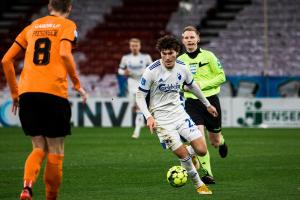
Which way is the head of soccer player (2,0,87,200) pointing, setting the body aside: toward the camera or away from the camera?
away from the camera

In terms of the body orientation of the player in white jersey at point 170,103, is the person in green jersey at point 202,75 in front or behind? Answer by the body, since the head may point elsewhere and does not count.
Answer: behind

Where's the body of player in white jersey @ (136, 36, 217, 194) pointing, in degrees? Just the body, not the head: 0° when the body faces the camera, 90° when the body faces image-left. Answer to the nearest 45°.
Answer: approximately 0°

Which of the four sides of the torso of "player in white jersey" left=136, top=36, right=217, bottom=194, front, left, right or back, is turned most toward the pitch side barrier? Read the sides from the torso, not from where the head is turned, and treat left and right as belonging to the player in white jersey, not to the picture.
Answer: back

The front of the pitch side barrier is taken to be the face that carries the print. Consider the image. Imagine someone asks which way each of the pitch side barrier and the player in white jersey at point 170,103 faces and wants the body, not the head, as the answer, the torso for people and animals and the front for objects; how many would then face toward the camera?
2

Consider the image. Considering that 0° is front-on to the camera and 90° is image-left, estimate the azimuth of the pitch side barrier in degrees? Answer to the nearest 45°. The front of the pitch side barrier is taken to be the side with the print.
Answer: approximately 0°

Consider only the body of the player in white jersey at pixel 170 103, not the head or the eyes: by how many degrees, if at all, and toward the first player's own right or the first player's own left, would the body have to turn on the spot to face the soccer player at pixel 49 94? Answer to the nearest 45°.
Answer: approximately 45° to the first player's own right
